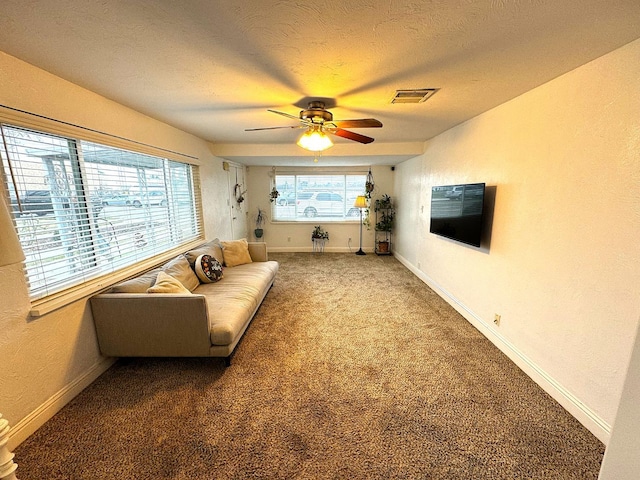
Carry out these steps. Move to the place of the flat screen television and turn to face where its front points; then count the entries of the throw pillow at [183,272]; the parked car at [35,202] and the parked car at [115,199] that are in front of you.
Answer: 3

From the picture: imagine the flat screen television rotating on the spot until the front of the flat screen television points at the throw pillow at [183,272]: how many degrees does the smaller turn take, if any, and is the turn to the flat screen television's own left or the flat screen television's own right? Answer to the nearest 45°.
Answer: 0° — it already faces it

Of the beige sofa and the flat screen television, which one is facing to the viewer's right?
the beige sofa

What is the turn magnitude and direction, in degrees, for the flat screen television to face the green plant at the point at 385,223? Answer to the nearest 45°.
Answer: approximately 90° to its right

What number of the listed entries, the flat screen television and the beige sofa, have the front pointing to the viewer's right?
1

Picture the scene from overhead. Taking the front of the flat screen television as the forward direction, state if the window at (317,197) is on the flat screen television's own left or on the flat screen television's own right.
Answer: on the flat screen television's own right

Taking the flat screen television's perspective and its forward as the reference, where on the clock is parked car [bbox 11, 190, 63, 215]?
The parked car is roughly at 12 o'clock from the flat screen television.

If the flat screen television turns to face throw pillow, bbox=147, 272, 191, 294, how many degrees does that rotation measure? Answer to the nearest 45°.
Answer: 0° — it already faces it

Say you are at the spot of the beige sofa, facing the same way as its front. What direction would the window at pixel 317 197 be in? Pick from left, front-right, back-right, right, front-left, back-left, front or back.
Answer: front-left

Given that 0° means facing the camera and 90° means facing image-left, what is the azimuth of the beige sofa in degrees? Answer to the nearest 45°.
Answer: approximately 270°

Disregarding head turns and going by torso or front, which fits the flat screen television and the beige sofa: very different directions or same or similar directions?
very different directions
